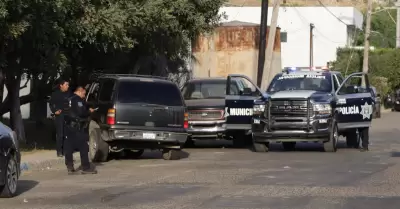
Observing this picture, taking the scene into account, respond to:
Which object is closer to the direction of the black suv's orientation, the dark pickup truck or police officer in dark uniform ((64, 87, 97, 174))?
the dark pickup truck

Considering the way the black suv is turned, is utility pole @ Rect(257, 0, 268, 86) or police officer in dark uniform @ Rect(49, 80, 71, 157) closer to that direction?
the utility pole

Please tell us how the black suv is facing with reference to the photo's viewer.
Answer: facing away from the viewer

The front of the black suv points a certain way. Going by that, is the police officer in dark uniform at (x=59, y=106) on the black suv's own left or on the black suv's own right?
on the black suv's own left

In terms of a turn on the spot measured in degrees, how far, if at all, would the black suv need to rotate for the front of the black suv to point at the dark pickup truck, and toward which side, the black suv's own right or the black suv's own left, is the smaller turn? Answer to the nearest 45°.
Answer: approximately 45° to the black suv's own right
